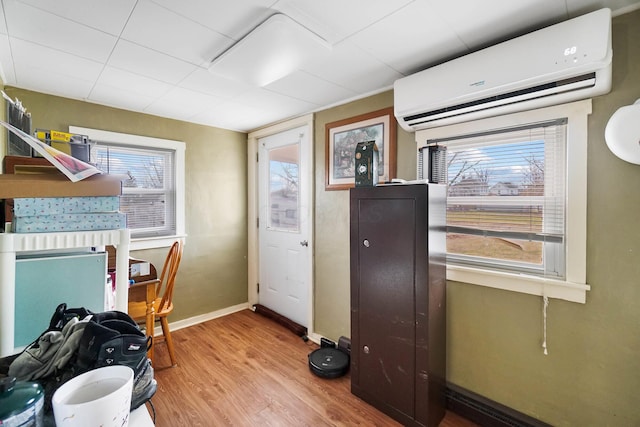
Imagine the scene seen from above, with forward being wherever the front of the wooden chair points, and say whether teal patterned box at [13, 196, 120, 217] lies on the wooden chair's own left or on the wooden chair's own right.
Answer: on the wooden chair's own left

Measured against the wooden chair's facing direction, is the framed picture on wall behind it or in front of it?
behind

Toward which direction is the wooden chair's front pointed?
to the viewer's left

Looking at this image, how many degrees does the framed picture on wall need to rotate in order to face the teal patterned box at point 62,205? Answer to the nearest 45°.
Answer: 0° — it already faces it

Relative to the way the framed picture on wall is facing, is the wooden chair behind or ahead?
ahead

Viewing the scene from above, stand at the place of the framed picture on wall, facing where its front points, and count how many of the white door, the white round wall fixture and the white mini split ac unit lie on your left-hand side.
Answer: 2

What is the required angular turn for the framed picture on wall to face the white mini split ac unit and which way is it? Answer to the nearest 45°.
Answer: approximately 90° to its left

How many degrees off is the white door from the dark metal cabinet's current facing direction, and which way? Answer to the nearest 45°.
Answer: approximately 90° to its right

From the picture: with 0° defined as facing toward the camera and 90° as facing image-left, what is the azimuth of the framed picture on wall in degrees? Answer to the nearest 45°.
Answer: approximately 45°
